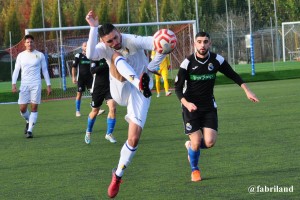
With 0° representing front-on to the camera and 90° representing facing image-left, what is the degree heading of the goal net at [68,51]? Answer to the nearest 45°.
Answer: approximately 0°

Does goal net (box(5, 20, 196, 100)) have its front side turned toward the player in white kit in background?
yes

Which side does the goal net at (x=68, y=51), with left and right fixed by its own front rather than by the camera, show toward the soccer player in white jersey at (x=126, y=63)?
front

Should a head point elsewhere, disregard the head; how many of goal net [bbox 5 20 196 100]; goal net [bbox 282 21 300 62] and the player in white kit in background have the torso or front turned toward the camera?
3

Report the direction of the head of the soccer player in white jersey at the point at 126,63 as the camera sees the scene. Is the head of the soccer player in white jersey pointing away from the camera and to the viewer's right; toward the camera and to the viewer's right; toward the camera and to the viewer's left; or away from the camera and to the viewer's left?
toward the camera and to the viewer's right

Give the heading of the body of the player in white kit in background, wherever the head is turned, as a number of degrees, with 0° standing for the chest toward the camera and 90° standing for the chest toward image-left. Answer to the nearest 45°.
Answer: approximately 0°

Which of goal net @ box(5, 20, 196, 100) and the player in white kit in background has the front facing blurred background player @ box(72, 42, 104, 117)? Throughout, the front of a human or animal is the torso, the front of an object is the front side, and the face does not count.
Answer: the goal net

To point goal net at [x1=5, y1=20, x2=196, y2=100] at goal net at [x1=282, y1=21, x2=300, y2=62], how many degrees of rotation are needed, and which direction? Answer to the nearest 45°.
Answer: approximately 135° to its left

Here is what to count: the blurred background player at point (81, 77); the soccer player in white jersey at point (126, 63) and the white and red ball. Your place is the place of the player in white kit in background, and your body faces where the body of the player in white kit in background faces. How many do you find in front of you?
2

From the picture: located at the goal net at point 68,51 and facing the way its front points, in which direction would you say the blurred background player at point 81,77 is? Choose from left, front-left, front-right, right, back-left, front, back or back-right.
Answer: front
